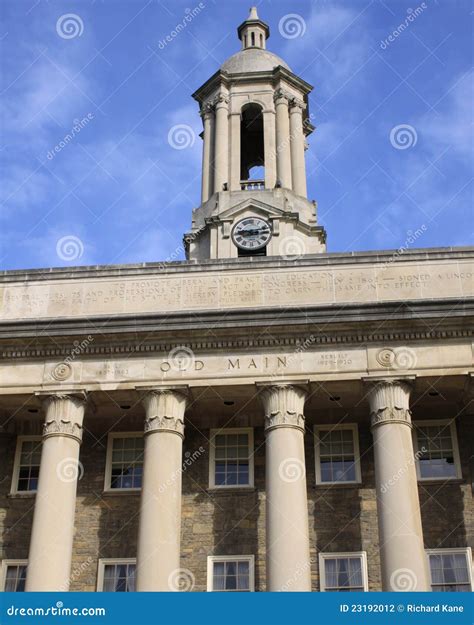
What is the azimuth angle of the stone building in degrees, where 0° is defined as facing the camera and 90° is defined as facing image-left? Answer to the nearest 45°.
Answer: approximately 0°
